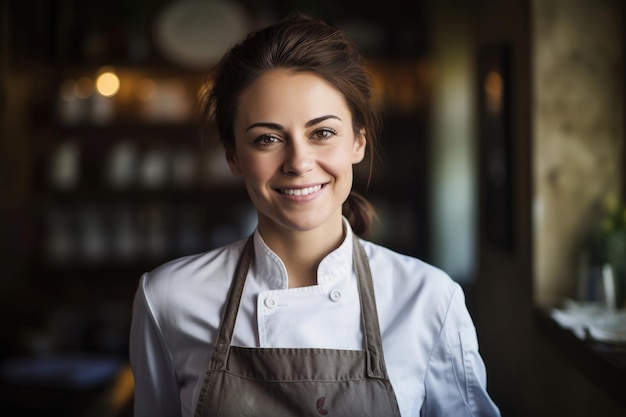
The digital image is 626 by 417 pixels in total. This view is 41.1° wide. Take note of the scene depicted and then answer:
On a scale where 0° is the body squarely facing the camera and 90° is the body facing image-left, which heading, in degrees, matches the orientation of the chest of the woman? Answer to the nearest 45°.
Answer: approximately 0°

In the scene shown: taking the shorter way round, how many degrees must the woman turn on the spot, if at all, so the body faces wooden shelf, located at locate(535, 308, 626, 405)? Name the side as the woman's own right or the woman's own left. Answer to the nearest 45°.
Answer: approximately 135° to the woman's own left

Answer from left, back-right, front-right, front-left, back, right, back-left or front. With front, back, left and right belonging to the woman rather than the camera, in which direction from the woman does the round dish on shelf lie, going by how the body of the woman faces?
back
